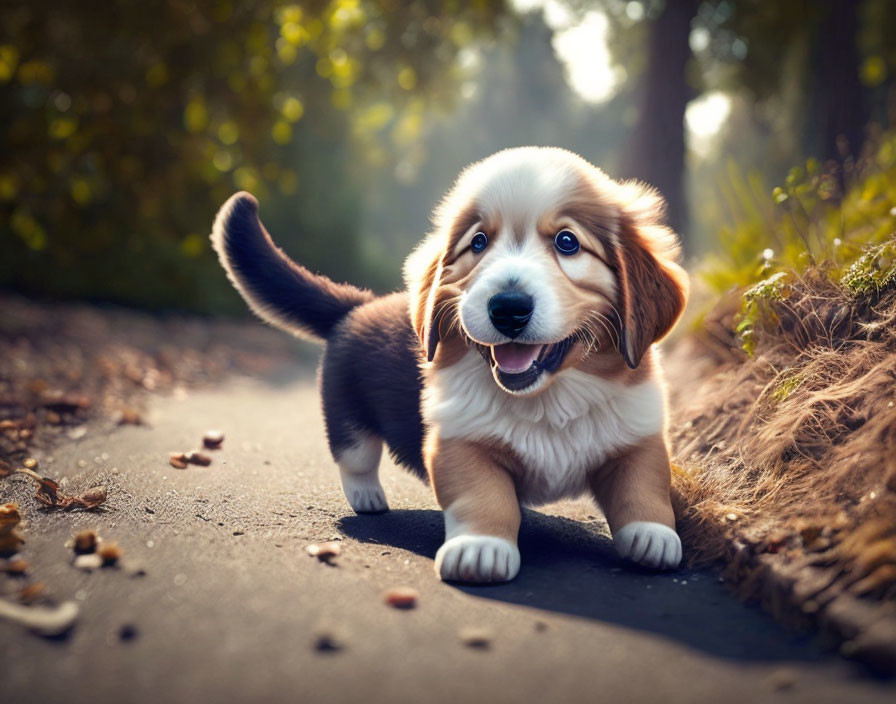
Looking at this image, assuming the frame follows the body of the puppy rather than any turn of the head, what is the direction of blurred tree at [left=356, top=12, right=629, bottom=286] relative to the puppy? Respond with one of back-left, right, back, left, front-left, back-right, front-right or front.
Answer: back-left

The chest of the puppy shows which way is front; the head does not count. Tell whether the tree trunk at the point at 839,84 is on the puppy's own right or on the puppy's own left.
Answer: on the puppy's own left

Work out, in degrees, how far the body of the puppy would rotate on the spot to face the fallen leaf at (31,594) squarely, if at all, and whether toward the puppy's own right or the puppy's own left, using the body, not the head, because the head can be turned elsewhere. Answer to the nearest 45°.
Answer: approximately 135° to the puppy's own right

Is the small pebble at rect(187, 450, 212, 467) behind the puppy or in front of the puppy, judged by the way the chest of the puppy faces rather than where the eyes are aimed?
behind

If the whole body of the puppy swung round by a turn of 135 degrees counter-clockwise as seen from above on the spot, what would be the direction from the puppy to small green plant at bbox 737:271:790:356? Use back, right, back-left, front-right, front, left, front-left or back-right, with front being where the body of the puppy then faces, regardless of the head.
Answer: front-right

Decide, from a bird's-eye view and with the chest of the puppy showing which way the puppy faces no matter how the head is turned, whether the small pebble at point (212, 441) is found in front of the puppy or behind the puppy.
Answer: behind

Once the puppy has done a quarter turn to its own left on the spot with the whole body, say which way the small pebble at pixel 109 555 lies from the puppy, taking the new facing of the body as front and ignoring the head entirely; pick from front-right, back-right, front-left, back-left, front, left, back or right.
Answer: back-left

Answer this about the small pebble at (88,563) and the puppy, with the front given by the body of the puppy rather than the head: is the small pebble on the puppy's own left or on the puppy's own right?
on the puppy's own right

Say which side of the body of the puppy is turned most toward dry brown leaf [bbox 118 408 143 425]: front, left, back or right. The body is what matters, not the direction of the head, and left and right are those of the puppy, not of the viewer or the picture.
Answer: back

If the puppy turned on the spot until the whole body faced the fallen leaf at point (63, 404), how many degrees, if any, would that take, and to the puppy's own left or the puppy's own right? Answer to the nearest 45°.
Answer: approximately 180°

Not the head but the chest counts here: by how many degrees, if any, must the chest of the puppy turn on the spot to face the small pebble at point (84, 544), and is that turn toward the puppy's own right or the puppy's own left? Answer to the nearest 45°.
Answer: approximately 135° to the puppy's own right

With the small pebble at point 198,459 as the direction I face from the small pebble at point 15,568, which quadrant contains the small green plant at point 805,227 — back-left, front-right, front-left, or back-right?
front-right

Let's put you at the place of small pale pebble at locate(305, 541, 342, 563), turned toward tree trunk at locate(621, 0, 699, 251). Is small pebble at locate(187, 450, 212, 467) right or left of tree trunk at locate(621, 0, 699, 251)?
left

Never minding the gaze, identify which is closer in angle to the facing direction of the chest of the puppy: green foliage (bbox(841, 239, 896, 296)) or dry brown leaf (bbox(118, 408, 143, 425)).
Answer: the green foliage

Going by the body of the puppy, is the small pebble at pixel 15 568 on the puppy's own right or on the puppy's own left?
on the puppy's own right
